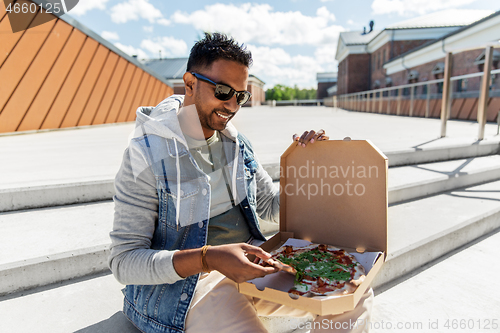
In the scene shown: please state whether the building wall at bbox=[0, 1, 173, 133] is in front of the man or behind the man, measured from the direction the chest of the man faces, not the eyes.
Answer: behind

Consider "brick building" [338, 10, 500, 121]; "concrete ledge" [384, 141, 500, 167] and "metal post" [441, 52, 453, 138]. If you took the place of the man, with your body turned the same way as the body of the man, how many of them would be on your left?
3

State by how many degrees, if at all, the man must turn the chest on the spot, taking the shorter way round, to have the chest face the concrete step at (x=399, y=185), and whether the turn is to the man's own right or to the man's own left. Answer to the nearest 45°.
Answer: approximately 90° to the man's own left

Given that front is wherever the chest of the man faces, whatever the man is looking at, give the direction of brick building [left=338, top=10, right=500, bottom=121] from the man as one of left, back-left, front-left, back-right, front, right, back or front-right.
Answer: left

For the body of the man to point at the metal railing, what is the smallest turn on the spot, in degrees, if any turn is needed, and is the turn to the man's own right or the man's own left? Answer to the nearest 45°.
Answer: approximately 90° to the man's own left

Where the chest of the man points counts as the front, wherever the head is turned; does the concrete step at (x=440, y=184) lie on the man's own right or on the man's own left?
on the man's own left

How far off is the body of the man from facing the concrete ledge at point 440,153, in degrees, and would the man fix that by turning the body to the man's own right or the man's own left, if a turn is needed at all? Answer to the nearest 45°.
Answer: approximately 90° to the man's own left

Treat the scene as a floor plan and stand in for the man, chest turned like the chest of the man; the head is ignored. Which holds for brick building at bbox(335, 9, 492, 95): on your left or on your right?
on your left

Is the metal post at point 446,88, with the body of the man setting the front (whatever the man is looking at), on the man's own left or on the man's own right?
on the man's own left

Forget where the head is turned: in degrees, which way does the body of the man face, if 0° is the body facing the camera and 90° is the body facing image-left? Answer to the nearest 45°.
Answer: approximately 315°
